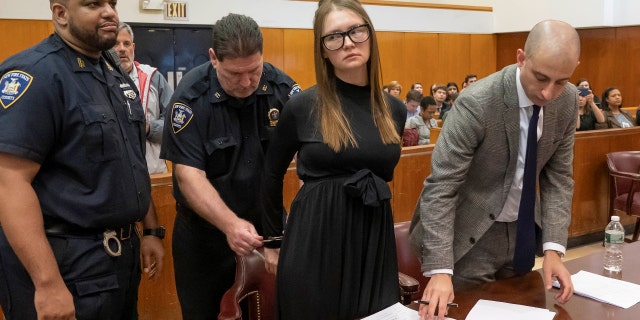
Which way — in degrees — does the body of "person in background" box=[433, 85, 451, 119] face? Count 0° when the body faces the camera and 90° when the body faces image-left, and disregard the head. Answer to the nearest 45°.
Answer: approximately 0°

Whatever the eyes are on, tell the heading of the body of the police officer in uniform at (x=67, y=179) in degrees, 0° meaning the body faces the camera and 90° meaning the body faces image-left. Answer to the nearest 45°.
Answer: approximately 315°

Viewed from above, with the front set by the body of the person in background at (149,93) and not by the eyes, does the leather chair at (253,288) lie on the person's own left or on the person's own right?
on the person's own left

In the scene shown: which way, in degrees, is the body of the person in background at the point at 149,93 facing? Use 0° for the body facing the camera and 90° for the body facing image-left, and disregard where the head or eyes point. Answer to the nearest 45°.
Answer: approximately 45°

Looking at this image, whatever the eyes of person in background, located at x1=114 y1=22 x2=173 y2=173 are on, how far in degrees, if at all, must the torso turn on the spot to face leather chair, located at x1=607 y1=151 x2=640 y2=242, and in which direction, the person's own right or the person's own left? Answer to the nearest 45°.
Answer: approximately 135° to the person's own left
